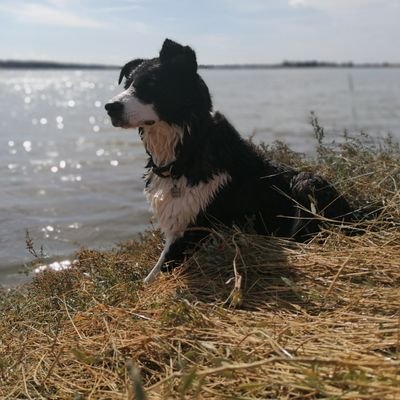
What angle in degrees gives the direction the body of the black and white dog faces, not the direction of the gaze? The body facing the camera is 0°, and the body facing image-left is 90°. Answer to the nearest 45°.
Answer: approximately 45°
